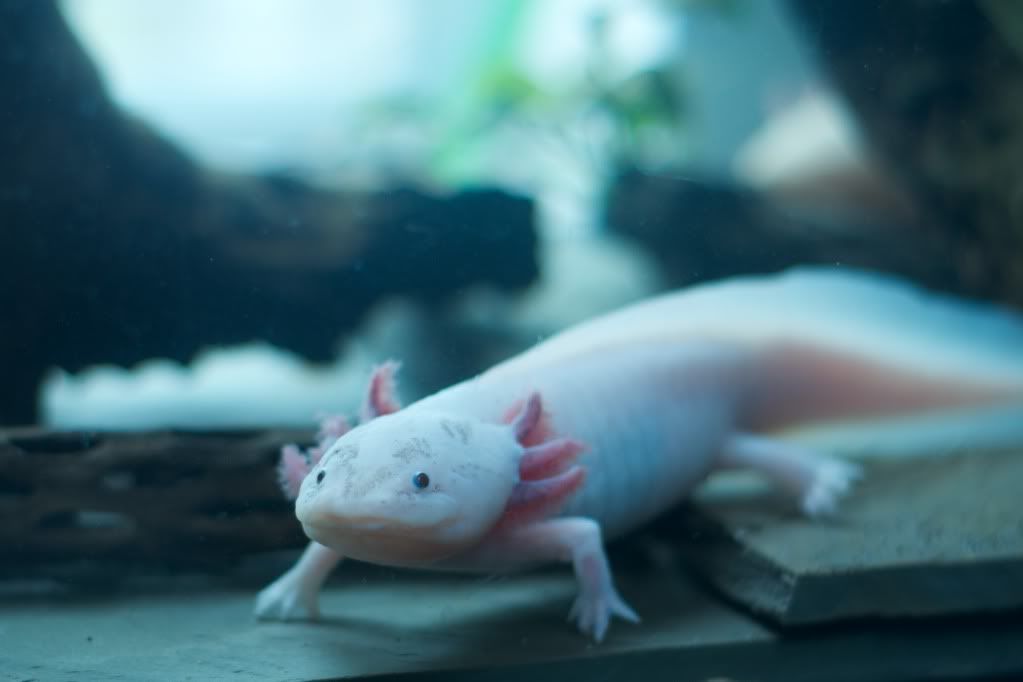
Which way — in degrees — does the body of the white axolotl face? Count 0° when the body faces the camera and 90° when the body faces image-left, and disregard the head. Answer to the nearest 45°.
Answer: approximately 45°

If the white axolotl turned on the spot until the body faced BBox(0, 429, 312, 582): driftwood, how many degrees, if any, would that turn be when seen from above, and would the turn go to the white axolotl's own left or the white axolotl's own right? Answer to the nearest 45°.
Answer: approximately 45° to the white axolotl's own right

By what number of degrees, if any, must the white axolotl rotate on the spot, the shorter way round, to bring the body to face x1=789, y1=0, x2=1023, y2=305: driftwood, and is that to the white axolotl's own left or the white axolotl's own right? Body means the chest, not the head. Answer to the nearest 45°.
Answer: approximately 180°

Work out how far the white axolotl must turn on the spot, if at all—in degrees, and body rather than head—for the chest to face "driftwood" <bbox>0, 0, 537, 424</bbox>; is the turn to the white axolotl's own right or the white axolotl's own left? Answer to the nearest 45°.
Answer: approximately 45° to the white axolotl's own right
